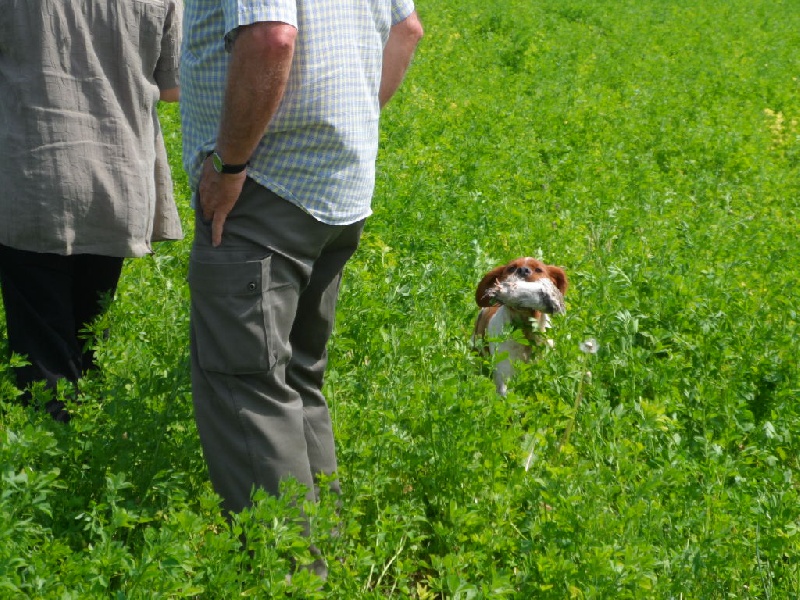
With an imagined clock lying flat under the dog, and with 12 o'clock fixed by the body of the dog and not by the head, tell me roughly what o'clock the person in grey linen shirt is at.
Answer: The person in grey linen shirt is roughly at 2 o'clock from the dog.

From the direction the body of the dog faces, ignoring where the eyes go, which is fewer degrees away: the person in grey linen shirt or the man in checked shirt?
the man in checked shirt

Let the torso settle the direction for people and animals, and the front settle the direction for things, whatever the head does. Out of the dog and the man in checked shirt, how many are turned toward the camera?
1

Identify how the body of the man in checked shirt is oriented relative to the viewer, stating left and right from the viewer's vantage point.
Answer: facing away from the viewer and to the left of the viewer

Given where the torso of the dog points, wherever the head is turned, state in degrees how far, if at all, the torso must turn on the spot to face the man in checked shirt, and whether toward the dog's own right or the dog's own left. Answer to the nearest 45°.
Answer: approximately 45° to the dog's own right

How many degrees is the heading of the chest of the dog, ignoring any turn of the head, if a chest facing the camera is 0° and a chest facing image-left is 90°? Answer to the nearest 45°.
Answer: approximately 0°

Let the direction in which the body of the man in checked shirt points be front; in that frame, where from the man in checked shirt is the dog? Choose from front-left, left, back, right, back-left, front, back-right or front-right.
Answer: right
